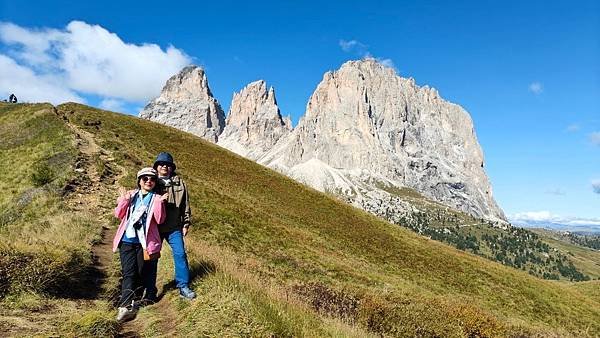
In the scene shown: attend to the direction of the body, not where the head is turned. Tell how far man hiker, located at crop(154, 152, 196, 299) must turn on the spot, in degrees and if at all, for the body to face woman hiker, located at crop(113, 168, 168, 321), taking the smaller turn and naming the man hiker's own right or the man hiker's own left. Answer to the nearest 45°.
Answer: approximately 45° to the man hiker's own right

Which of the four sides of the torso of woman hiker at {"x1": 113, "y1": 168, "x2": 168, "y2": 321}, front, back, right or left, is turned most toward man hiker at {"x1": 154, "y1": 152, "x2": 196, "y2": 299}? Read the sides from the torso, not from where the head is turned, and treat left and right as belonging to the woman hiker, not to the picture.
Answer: left

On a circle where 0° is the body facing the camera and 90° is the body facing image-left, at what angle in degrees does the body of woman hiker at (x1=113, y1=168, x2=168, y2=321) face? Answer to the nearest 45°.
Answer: approximately 0°

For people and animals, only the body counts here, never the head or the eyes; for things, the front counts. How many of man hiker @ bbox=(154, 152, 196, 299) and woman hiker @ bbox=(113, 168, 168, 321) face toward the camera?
2
